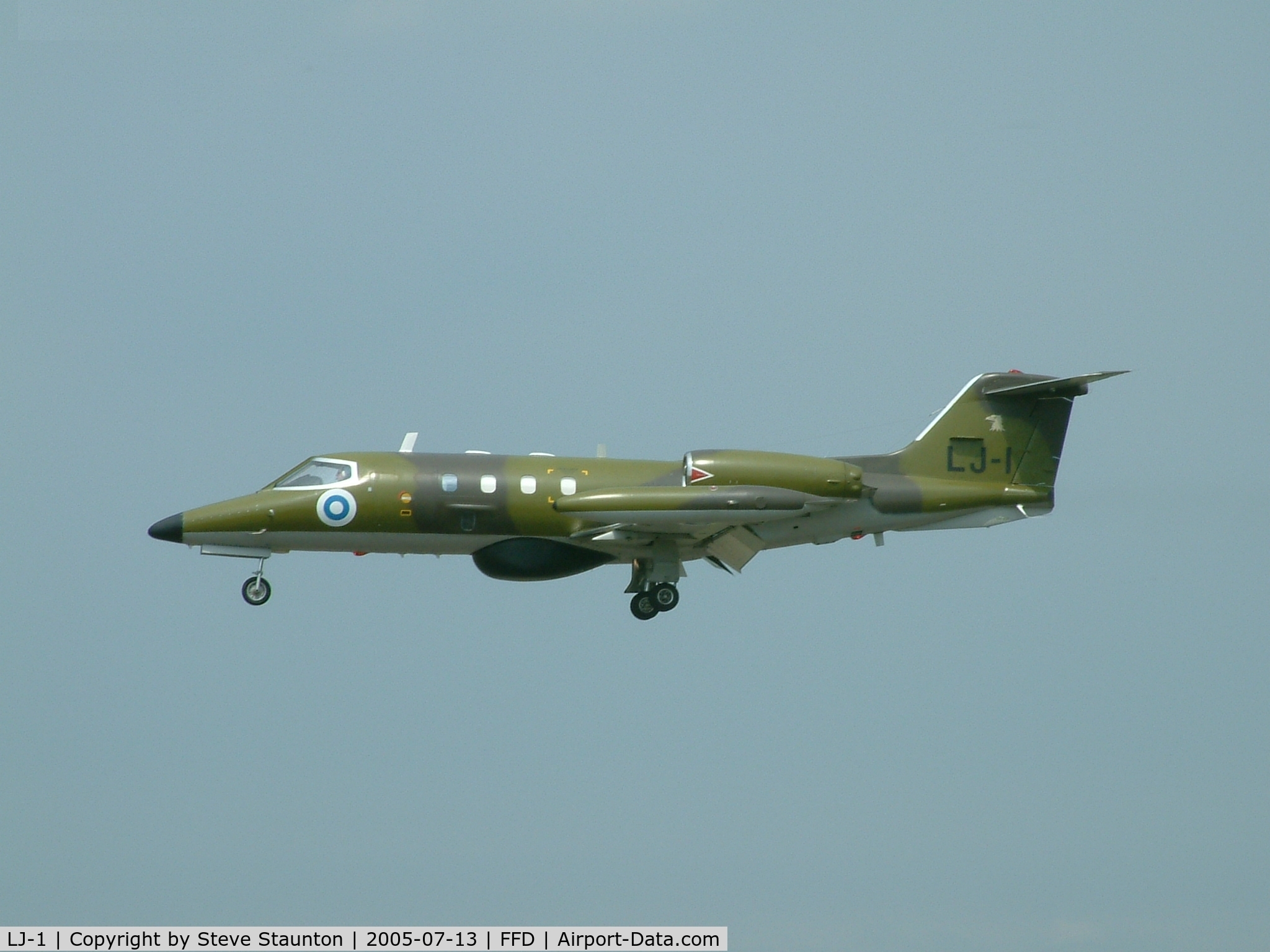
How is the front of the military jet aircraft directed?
to the viewer's left
